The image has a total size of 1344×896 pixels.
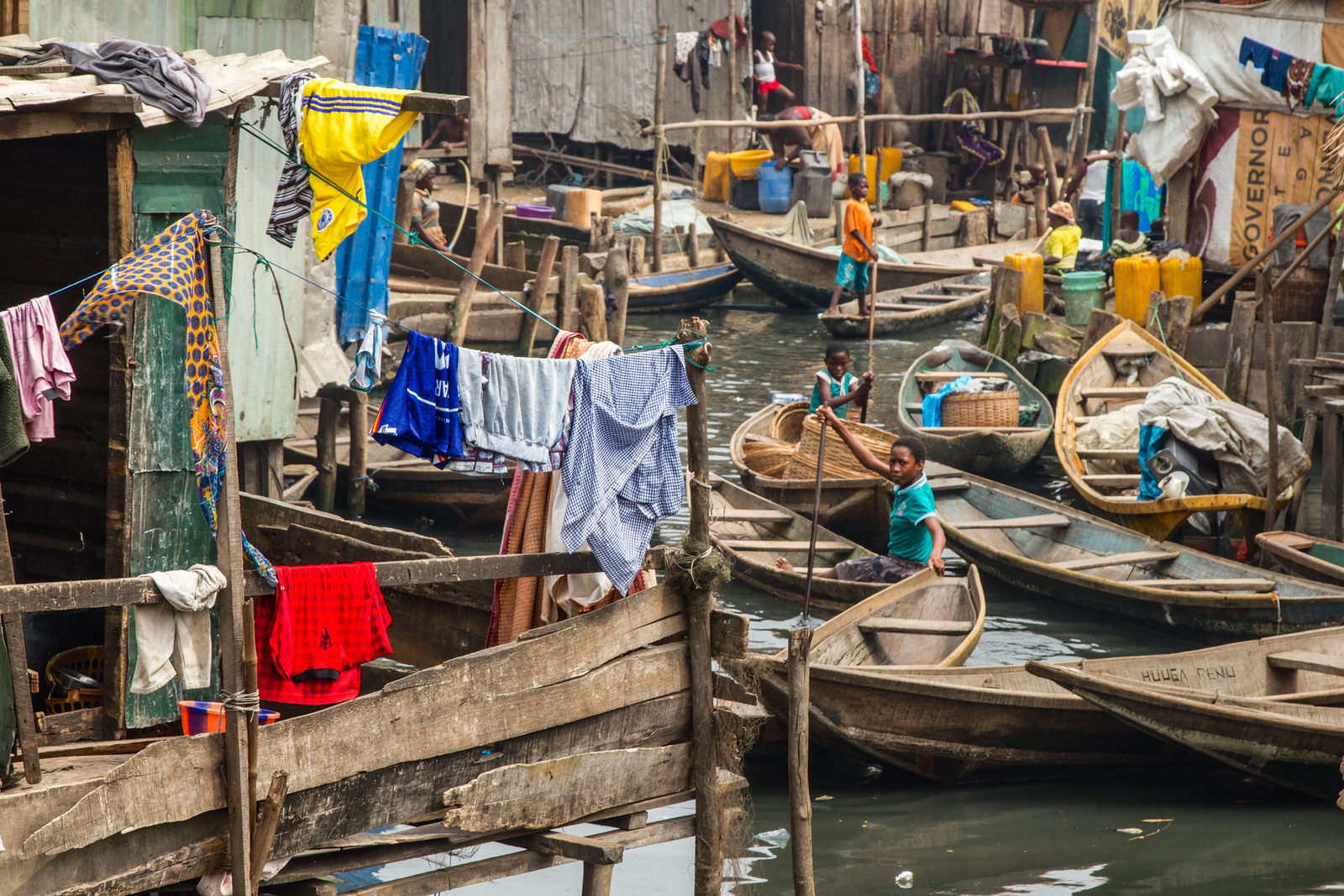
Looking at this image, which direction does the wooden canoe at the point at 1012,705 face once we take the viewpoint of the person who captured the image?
facing to the left of the viewer

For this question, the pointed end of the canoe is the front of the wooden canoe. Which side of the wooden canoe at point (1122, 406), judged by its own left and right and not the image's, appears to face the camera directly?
back

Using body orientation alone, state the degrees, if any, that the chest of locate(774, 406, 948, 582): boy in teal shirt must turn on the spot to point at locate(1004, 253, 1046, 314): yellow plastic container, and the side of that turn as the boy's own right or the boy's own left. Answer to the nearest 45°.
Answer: approximately 135° to the boy's own right
